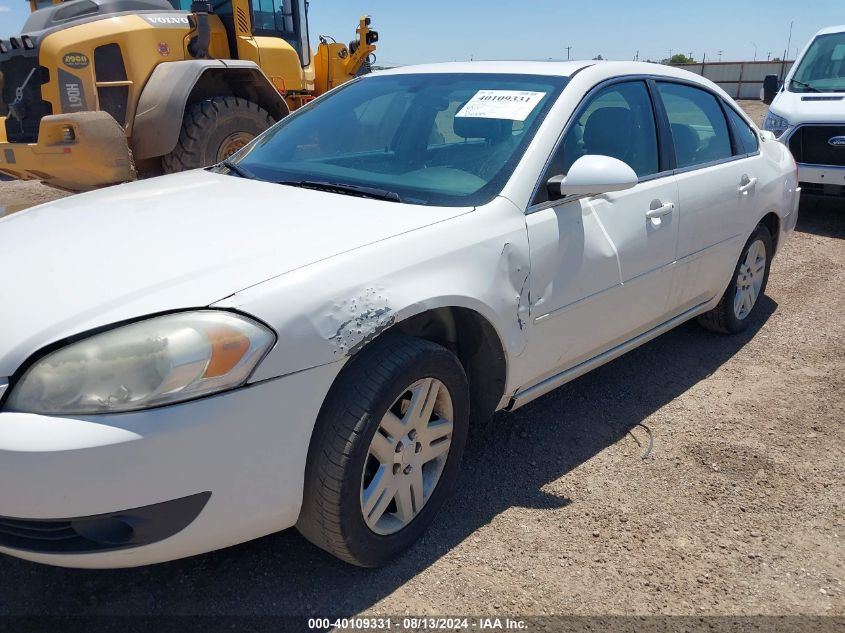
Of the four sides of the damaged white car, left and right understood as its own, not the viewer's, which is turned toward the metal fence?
back

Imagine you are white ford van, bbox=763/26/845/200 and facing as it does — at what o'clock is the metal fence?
The metal fence is roughly at 6 o'clock from the white ford van.

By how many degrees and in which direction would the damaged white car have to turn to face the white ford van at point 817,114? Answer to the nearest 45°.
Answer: approximately 180°

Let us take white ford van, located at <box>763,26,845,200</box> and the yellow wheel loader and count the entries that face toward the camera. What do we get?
1

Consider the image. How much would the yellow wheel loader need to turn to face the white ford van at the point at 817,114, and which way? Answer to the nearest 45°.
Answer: approximately 45° to its right

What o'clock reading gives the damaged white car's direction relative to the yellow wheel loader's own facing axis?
The damaged white car is roughly at 4 o'clock from the yellow wheel loader.

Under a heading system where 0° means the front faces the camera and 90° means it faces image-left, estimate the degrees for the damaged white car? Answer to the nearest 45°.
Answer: approximately 45°

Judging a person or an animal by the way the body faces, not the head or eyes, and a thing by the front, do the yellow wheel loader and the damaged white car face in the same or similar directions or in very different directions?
very different directions

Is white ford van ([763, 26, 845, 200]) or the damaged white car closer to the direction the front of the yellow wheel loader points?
the white ford van

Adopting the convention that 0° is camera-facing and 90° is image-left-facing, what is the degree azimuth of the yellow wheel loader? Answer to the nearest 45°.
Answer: approximately 225°
